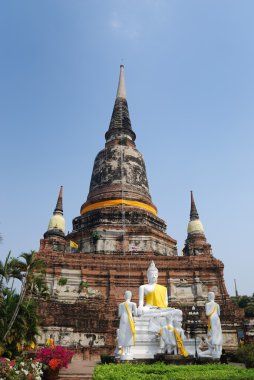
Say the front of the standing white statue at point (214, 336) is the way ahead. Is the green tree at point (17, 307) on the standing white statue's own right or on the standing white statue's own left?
on the standing white statue's own right

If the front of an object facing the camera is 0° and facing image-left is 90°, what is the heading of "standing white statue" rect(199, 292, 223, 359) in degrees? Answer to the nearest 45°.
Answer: approximately 45°

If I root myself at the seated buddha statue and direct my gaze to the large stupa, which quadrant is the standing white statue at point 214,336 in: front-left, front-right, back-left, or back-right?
back-right

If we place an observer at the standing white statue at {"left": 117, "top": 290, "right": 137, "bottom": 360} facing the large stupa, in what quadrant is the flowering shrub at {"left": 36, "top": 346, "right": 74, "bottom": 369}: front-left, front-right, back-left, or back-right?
back-left

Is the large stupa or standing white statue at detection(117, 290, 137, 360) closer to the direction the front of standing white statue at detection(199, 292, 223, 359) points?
the standing white statue
